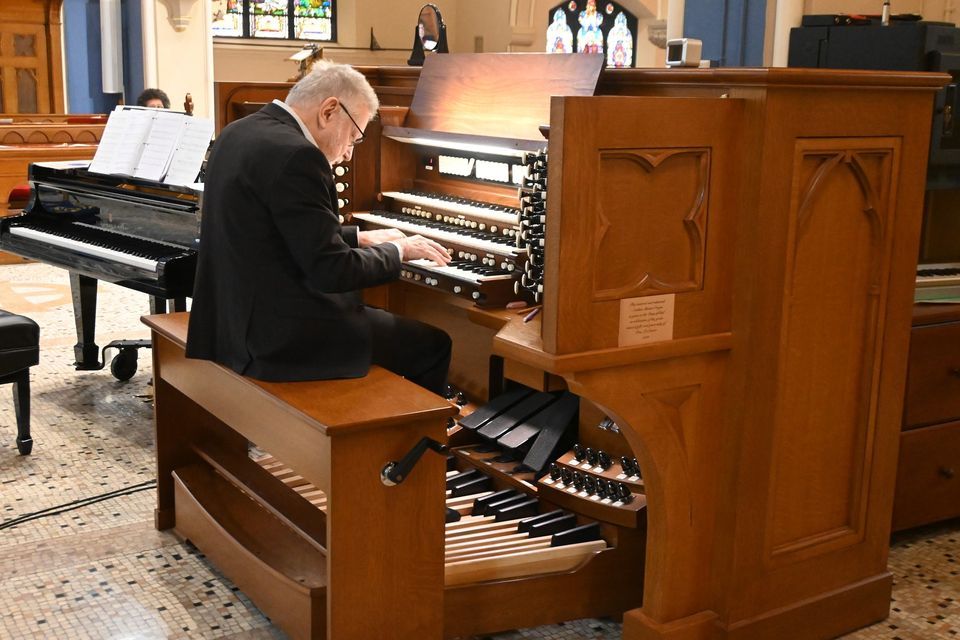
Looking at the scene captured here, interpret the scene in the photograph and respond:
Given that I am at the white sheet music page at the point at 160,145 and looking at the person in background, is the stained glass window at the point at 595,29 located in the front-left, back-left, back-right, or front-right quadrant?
front-right

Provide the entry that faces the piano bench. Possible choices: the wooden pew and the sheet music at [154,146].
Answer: the sheet music

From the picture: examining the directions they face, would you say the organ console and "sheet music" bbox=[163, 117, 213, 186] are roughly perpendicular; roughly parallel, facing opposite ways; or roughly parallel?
roughly parallel

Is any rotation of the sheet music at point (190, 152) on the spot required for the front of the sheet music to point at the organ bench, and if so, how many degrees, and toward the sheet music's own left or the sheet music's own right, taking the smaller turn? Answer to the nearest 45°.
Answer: approximately 45° to the sheet music's own left

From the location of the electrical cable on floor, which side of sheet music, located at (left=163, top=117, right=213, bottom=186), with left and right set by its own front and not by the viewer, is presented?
front

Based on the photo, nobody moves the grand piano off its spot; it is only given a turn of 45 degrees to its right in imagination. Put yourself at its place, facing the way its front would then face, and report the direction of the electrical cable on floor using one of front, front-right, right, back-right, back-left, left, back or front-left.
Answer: left

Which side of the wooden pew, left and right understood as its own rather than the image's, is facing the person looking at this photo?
back

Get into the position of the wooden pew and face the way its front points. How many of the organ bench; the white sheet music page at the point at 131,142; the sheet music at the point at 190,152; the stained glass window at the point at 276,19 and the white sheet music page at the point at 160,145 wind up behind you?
1

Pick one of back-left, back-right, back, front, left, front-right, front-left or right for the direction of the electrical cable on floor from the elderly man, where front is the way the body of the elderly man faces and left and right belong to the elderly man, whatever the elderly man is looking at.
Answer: left

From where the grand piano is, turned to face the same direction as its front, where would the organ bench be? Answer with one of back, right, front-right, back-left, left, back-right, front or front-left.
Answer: front-left

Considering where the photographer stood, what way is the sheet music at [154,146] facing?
facing the viewer and to the left of the viewer

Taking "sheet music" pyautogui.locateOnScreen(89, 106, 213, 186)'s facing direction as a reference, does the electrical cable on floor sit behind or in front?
in front

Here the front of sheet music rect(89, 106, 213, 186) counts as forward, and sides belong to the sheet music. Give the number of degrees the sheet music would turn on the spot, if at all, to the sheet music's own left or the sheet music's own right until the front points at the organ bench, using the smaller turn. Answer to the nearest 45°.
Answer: approximately 45° to the sheet music's own left

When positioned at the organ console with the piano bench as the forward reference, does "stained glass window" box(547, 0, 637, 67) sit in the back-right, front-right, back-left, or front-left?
front-right

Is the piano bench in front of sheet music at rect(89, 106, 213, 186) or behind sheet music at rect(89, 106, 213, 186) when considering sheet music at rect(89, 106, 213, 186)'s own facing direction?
in front

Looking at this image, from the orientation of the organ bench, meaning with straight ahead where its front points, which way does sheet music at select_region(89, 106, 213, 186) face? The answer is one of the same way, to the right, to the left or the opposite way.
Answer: the opposite way
